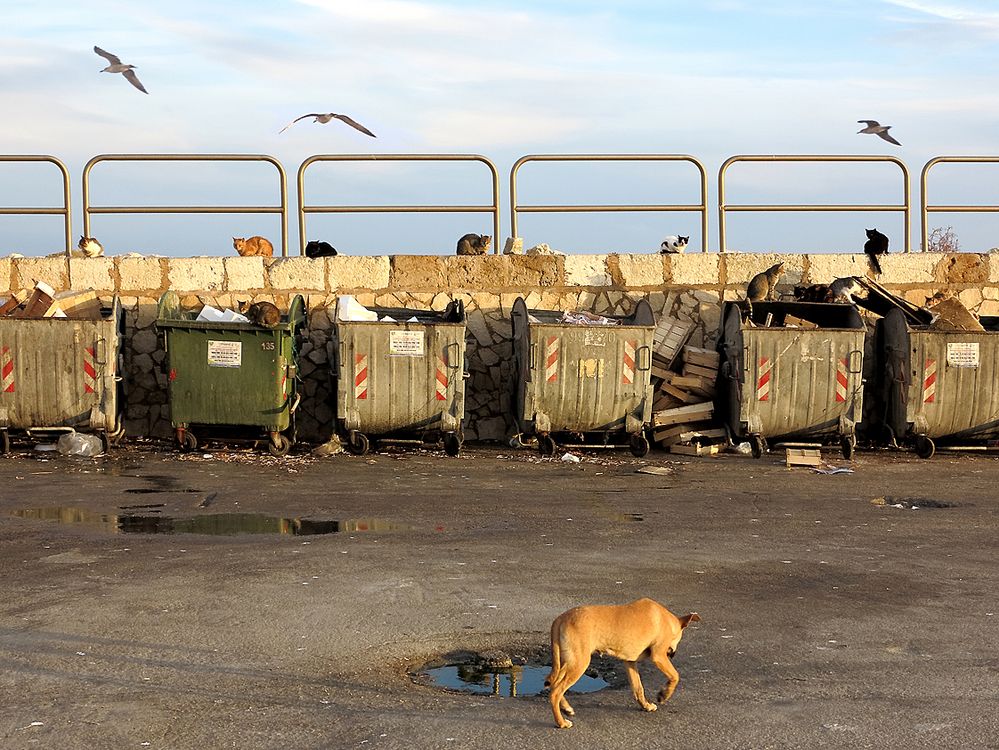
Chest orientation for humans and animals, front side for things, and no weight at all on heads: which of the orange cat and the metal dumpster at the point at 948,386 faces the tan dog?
the metal dumpster

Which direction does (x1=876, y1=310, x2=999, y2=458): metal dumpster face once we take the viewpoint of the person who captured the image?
facing the viewer

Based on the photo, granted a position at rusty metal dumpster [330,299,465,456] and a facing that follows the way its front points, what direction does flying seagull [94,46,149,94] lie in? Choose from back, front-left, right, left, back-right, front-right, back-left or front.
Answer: back-right

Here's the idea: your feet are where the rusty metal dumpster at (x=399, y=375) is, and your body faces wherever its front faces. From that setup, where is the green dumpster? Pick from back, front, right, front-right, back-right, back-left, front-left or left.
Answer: right

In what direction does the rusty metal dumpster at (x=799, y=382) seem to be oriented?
toward the camera

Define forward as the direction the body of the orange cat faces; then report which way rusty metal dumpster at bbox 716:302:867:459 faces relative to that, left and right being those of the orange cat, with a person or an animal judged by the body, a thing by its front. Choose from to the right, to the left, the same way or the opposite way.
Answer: to the left

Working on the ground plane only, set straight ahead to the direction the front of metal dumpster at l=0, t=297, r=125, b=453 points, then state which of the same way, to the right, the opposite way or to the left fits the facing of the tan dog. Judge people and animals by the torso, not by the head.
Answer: to the left

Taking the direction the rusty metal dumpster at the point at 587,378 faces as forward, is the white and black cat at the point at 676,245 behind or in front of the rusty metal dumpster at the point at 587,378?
behind

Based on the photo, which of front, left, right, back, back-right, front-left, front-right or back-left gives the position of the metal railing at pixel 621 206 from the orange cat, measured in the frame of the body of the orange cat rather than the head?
back

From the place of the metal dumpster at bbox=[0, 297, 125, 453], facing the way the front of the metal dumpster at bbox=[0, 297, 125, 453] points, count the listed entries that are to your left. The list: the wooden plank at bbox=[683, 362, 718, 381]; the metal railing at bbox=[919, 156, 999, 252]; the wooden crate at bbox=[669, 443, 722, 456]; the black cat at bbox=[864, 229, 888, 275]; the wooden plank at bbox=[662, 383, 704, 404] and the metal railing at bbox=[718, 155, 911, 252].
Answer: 6

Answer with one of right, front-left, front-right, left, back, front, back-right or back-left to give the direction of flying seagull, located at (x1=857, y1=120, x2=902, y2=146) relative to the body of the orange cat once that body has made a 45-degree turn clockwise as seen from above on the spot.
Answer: back-right

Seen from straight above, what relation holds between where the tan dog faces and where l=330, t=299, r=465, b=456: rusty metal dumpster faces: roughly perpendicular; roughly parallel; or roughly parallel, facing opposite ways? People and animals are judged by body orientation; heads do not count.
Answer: roughly perpendicular

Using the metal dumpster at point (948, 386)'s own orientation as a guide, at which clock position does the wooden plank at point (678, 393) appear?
The wooden plank is roughly at 3 o'clock from the metal dumpster.

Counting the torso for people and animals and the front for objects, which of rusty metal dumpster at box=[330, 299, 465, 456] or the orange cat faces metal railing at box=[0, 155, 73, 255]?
the orange cat

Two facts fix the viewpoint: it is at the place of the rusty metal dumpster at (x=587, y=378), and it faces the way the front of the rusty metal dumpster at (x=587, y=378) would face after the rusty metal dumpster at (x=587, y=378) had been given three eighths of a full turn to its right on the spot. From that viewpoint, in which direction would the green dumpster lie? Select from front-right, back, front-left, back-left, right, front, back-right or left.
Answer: front-left

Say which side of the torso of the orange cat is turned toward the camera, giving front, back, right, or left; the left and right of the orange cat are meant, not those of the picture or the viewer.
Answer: left

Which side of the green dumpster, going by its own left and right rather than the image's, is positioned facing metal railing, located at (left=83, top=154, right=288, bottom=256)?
back

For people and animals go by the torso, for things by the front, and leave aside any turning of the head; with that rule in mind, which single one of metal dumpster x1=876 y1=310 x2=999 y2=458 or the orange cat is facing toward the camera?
the metal dumpster

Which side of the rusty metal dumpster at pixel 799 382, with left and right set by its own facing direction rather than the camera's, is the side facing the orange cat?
right
